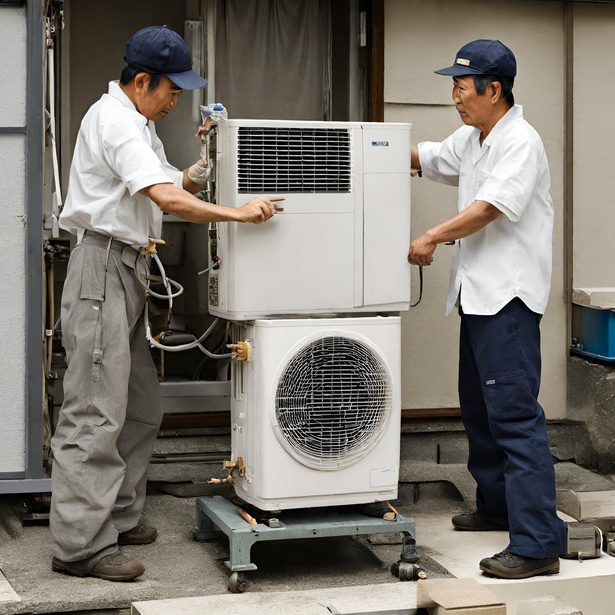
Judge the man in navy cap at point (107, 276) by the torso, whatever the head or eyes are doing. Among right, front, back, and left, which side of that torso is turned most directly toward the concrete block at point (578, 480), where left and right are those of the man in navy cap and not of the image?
front

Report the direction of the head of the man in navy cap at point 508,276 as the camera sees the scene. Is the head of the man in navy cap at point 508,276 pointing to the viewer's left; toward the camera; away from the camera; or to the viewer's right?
to the viewer's left

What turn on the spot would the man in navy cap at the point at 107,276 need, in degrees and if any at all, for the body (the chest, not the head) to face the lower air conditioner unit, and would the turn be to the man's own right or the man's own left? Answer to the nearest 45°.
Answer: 0° — they already face it

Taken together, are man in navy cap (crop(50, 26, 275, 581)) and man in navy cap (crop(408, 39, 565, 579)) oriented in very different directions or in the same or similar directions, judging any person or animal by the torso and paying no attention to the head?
very different directions

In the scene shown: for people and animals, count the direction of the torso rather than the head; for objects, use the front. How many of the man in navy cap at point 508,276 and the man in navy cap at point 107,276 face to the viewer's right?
1

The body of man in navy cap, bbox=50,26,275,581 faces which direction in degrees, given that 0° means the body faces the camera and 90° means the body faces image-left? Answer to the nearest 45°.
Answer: approximately 270°

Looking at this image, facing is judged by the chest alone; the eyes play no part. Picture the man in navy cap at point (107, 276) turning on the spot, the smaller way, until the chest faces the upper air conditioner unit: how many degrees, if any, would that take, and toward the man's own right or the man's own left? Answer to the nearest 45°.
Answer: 0° — they already face it

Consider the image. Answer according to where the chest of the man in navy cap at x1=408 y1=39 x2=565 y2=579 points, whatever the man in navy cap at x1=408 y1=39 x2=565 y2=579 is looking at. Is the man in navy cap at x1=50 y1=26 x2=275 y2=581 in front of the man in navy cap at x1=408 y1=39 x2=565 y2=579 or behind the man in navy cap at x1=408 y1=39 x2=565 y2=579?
in front

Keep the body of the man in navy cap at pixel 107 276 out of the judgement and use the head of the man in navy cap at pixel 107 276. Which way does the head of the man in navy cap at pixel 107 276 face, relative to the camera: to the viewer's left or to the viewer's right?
to the viewer's right

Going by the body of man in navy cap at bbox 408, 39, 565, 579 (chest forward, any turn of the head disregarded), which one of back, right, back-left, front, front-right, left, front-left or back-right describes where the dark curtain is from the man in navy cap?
front-right

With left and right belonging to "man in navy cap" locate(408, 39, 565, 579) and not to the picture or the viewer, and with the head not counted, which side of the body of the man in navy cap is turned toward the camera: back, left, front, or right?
left
